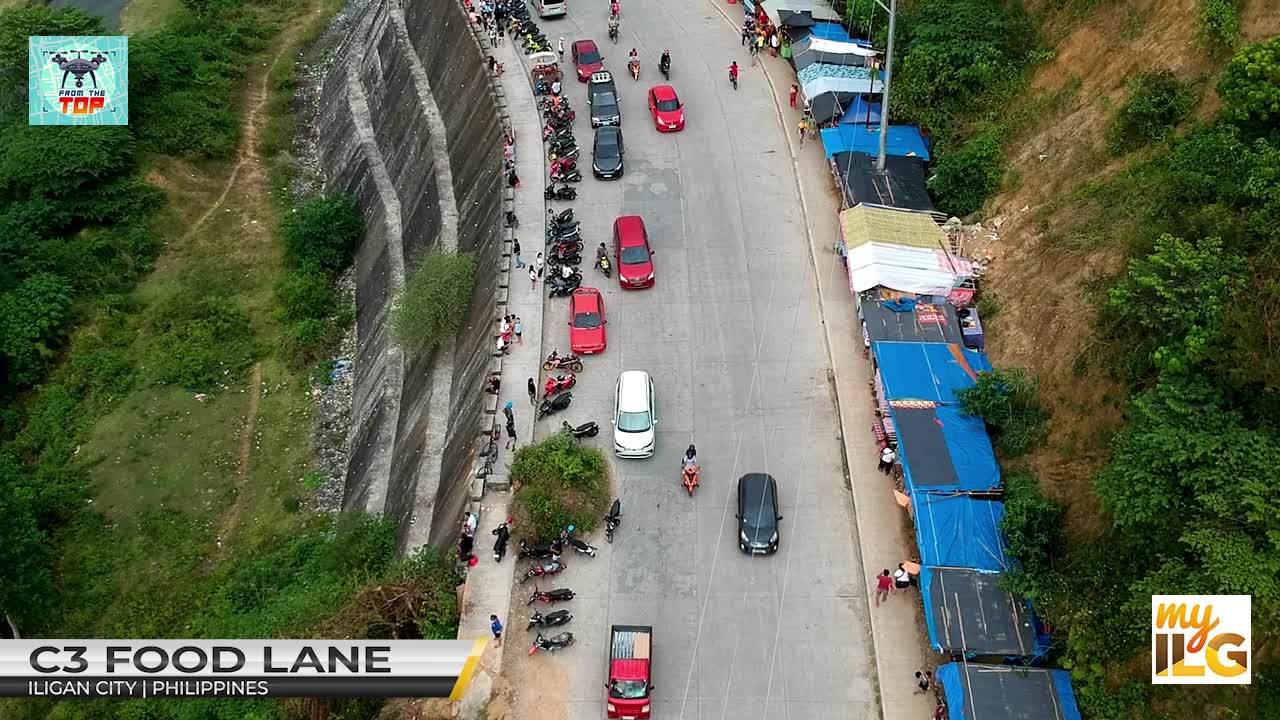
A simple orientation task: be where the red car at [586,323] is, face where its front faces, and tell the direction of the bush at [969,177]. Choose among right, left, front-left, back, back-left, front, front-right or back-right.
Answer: left

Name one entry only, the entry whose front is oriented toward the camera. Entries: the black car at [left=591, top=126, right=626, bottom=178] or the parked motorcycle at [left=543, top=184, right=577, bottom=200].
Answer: the black car

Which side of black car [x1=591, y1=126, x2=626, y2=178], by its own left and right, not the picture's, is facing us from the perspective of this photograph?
front

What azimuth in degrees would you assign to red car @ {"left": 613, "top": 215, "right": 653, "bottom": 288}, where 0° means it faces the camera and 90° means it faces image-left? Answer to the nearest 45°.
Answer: approximately 0°

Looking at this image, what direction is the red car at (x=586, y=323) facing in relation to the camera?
toward the camera
